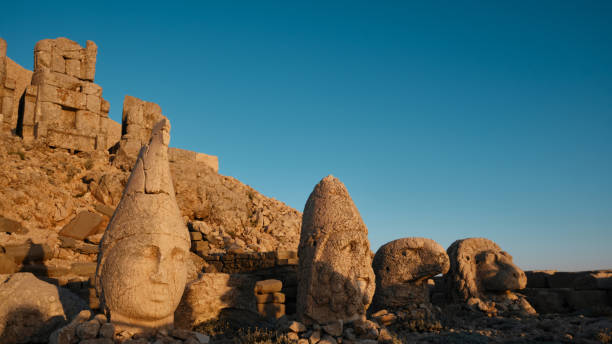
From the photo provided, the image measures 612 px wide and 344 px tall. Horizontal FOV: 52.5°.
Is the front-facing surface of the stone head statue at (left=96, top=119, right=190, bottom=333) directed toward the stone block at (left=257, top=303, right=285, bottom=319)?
no

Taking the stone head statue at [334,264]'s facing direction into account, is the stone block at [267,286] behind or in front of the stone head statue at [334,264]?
behind

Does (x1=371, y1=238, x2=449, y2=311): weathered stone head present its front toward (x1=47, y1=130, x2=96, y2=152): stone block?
no

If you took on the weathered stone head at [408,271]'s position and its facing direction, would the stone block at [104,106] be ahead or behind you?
behind

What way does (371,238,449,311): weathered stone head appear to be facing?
to the viewer's right

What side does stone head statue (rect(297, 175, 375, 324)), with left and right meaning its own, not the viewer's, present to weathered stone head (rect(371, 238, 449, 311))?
left

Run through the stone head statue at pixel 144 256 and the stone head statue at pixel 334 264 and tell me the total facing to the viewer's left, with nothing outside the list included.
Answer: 0

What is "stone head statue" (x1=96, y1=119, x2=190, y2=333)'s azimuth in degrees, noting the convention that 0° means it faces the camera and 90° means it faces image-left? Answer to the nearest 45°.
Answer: approximately 315°

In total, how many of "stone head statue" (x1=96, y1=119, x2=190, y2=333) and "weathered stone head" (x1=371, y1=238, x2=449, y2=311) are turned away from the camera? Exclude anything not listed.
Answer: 0

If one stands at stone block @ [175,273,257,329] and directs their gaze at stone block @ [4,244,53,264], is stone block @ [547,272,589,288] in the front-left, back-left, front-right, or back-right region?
back-right

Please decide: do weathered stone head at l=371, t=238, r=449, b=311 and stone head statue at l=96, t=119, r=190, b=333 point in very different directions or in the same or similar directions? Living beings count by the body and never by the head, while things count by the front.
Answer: same or similar directions

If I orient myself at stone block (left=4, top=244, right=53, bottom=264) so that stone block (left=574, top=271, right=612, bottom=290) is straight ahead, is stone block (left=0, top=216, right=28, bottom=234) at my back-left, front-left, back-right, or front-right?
back-left

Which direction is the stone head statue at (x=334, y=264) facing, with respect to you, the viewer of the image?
facing the viewer and to the right of the viewer

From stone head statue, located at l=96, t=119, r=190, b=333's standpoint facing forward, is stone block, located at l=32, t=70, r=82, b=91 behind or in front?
behind

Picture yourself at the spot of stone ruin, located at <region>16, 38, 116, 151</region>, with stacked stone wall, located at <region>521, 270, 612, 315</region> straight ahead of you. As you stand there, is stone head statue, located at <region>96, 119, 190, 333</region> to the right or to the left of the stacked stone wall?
right

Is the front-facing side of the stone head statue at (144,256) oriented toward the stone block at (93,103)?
no
